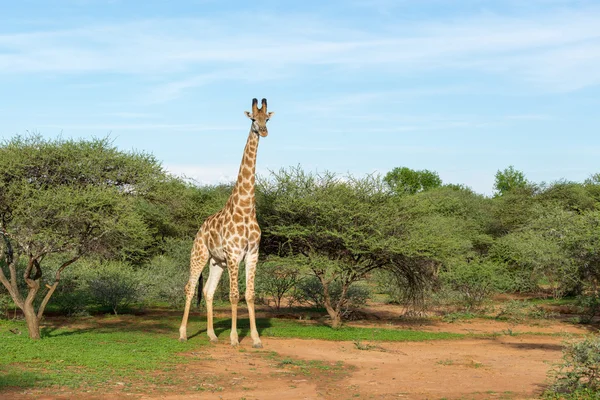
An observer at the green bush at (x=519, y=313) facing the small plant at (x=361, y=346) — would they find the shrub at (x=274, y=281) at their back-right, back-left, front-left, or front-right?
front-right

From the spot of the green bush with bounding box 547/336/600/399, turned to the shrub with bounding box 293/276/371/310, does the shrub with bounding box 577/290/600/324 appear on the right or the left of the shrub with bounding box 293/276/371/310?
right

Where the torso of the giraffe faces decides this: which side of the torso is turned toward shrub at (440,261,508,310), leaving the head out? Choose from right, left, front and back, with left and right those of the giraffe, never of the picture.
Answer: left

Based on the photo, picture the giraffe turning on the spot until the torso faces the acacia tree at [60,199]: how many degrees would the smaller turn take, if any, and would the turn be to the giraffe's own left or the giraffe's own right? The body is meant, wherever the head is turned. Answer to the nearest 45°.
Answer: approximately 135° to the giraffe's own right

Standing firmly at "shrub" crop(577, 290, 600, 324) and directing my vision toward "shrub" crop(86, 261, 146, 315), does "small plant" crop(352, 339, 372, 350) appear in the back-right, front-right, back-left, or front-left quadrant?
front-left

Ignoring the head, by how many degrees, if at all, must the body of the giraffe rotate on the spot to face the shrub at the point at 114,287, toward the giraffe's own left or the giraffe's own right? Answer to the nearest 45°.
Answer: approximately 180°

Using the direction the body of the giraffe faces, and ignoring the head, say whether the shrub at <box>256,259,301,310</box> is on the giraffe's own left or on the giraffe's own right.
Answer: on the giraffe's own left

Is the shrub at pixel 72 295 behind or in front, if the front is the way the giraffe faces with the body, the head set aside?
behind

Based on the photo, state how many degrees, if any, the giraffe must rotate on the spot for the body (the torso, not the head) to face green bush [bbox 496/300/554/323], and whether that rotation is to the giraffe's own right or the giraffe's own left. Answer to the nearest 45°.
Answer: approximately 90° to the giraffe's own left

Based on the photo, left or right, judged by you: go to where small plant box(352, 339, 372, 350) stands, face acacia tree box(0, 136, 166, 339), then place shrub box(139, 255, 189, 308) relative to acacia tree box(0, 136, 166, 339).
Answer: right

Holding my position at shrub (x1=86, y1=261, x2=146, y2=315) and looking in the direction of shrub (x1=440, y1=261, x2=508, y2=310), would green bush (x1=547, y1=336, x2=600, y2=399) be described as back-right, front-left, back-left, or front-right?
front-right

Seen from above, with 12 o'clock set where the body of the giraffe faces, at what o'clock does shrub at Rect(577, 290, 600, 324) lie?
The shrub is roughly at 10 o'clock from the giraffe.

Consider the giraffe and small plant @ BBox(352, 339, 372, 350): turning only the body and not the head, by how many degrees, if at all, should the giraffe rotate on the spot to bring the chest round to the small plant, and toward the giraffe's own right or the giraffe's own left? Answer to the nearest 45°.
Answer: approximately 45° to the giraffe's own left
